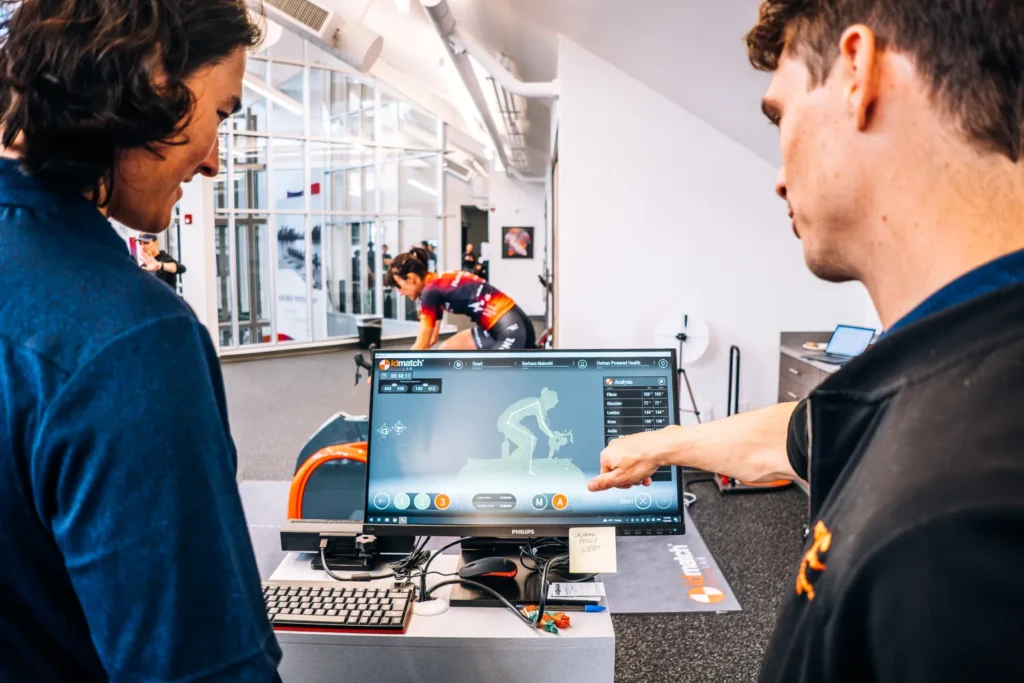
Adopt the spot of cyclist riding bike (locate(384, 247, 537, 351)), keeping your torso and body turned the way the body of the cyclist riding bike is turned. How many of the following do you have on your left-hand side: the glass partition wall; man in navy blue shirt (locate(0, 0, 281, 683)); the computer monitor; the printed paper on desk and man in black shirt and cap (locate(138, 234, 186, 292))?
3

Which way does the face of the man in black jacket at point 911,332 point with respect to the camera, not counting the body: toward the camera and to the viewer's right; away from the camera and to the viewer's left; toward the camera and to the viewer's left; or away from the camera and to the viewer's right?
away from the camera and to the viewer's left

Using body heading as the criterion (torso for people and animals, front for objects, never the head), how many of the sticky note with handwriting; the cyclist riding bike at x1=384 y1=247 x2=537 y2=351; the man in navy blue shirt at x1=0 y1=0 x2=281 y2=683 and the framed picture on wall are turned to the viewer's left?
1

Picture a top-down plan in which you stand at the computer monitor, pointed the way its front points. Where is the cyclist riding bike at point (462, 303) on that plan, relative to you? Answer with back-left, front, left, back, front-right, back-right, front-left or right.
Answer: back

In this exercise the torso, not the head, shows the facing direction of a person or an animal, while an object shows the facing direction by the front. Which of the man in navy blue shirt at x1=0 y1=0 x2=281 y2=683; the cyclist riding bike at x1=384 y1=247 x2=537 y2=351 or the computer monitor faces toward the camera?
the computer monitor

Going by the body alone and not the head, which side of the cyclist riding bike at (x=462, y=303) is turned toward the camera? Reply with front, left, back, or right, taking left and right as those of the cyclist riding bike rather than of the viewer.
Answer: left

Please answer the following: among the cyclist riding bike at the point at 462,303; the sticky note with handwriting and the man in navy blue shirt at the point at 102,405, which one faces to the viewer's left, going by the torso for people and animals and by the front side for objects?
the cyclist riding bike

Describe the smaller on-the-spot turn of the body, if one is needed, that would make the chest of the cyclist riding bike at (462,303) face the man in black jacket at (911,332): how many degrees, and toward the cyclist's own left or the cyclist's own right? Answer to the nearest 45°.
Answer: approximately 90° to the cyclist's own left

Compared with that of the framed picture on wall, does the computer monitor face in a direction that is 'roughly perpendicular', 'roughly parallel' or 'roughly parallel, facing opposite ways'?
roughly parallel

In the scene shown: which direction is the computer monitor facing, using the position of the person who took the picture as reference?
facing the viewer

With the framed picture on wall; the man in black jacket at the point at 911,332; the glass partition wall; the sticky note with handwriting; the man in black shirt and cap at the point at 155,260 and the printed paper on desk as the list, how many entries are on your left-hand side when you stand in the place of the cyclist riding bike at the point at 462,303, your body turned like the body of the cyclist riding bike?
3

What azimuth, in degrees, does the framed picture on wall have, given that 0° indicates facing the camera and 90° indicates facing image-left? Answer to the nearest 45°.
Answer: approximately 0°

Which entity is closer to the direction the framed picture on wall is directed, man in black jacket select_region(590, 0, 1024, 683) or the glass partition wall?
the man in black jacket

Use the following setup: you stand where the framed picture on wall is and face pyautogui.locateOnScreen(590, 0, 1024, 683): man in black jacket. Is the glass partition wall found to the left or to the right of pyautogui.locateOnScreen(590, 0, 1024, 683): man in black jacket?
right

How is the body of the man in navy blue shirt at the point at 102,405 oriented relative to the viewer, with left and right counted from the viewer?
facing away from the viewer and to the right of the viewer

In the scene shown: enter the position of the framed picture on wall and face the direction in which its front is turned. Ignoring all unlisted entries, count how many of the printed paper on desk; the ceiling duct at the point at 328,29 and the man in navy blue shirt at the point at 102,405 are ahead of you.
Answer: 3

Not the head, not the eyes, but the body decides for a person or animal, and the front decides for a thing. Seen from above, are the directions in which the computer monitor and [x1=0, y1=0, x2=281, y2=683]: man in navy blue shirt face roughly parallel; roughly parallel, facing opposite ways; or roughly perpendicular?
roughly parallel, facing opposite ways
